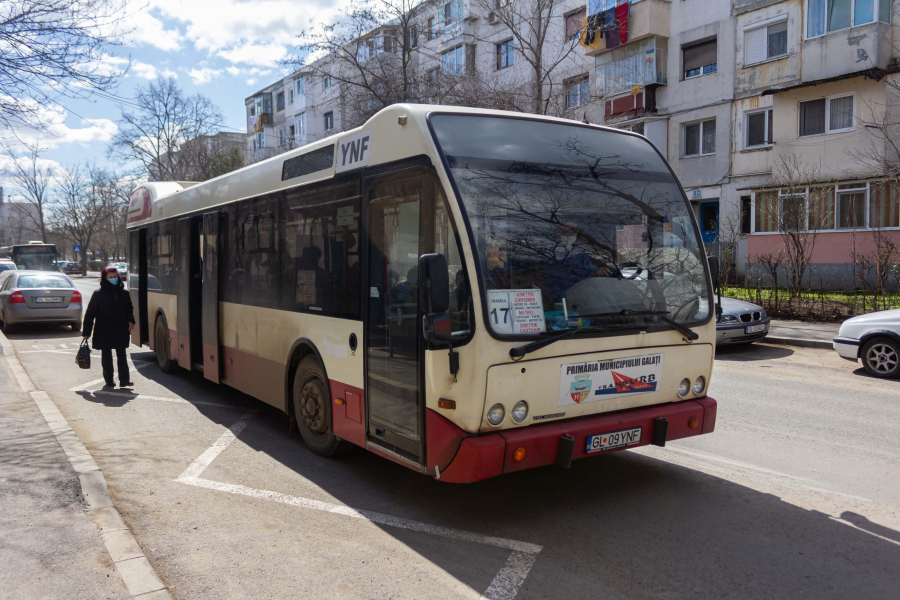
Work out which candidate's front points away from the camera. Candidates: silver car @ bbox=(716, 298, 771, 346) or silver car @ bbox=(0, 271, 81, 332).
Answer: silver car @ bbox=(0, 271, 81, 332)

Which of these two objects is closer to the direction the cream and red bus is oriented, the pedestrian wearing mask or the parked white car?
the parked white car

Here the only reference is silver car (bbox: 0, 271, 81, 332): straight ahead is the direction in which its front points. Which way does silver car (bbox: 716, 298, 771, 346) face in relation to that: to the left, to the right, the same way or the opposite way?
the opposite way

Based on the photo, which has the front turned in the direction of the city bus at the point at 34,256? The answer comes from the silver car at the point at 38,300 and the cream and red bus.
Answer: the silver car

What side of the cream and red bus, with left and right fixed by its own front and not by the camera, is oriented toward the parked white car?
left

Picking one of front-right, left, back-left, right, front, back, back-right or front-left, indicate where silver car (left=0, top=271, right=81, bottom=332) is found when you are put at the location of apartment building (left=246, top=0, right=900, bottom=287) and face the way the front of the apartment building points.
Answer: front

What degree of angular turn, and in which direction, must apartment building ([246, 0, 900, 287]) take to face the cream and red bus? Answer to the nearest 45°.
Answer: approximately 45° to its left

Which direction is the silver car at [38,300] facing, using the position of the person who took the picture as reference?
facing away from the viewer

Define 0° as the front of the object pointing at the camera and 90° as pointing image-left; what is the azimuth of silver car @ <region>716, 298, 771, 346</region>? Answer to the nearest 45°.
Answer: approximately 315°

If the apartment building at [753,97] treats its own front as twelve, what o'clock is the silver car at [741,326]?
The silver car is roughly at 11 o'clock from the apartment building.

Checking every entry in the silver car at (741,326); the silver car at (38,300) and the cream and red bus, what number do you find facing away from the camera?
1

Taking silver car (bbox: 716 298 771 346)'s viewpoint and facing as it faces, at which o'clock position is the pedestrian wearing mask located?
The pedestrian wearing mask is roughly at 3 o'clock from the silver car.

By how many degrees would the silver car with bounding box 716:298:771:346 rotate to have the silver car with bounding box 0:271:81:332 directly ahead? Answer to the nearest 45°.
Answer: approximately 135° to its right

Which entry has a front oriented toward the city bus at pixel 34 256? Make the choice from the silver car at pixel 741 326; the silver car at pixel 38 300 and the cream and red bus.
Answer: the silver car at pixel 38 300

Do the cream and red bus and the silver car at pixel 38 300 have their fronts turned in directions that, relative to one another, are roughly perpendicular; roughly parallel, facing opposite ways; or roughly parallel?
roughly parallel, facing opposite ways

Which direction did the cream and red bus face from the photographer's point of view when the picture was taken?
facing the viewer and to the right of the viewer

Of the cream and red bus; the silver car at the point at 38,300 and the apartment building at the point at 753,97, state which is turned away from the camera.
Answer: the silver car

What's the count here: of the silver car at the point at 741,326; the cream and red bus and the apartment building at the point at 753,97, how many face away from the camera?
0
